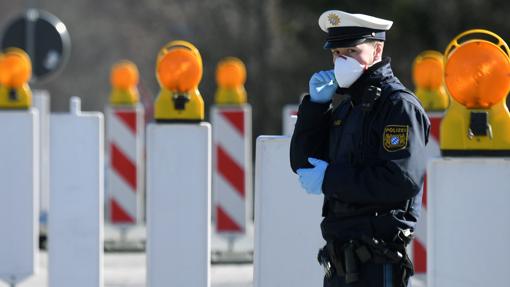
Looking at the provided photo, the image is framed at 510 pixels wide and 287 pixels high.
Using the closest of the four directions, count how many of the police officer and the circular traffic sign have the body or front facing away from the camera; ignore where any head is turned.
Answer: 1

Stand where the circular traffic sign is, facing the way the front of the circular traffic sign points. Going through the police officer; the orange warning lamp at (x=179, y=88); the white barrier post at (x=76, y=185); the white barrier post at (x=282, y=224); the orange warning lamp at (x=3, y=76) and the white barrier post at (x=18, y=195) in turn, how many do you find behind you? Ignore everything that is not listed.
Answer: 6

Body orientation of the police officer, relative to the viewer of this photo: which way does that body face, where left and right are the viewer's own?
facing the viewer and to the left of the viewer

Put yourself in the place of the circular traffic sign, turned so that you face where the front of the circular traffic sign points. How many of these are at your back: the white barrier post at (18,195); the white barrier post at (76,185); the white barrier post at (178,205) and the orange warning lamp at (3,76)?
4

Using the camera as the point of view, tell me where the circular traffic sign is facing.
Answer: facing away from the viewer

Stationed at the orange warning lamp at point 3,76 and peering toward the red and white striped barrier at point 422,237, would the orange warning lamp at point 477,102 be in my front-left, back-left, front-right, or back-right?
front-right

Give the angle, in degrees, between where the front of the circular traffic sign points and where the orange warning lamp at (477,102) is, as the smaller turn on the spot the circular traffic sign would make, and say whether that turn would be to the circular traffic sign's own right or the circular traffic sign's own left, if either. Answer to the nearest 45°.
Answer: approximately 180°

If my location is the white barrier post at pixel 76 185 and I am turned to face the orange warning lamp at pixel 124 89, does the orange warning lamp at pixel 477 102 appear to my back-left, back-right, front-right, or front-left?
back-right

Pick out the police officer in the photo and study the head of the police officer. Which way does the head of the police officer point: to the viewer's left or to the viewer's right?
to the viewer's left

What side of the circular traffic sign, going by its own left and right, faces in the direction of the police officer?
back

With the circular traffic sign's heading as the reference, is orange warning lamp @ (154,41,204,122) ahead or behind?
behind

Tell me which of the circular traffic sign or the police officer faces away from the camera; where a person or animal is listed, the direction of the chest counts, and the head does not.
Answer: the circular traffic sign
